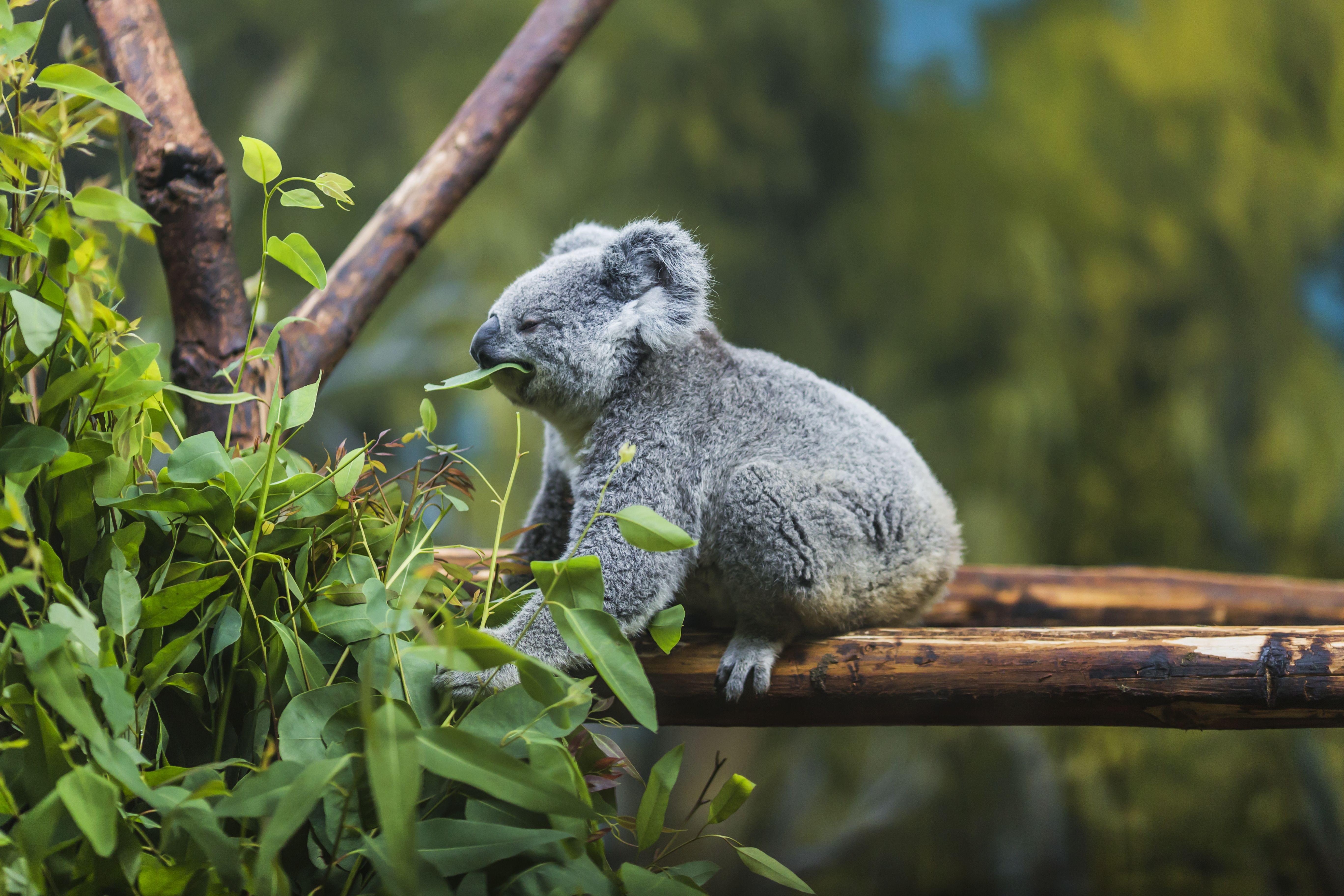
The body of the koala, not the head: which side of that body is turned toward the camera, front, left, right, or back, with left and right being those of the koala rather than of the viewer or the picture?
left

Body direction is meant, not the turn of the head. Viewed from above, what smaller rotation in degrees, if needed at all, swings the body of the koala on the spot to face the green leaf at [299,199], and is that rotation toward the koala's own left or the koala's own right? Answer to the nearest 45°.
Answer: approximately 45° to the koala's own left

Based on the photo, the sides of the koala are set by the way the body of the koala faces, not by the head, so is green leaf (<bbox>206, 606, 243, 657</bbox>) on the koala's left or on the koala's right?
on the koala's left

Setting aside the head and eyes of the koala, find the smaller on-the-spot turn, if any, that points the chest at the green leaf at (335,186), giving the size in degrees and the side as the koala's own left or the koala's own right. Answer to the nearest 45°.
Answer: approximately 45° to the koala's own left

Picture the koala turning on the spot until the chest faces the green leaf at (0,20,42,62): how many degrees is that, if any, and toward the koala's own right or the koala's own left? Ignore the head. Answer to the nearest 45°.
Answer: approximately 45° to the koala's own left
